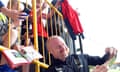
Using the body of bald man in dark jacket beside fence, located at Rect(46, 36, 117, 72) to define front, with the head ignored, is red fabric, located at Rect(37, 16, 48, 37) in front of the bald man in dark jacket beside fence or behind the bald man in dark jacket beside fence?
behind

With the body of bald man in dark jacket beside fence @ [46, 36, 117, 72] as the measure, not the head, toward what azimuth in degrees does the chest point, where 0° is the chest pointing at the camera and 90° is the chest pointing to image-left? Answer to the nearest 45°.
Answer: approximately 315°

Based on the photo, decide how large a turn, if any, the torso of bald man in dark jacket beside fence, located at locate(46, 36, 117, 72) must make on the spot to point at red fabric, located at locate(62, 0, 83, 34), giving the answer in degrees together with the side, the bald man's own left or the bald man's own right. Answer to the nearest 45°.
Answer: approximately 135° to the bald man's own left
